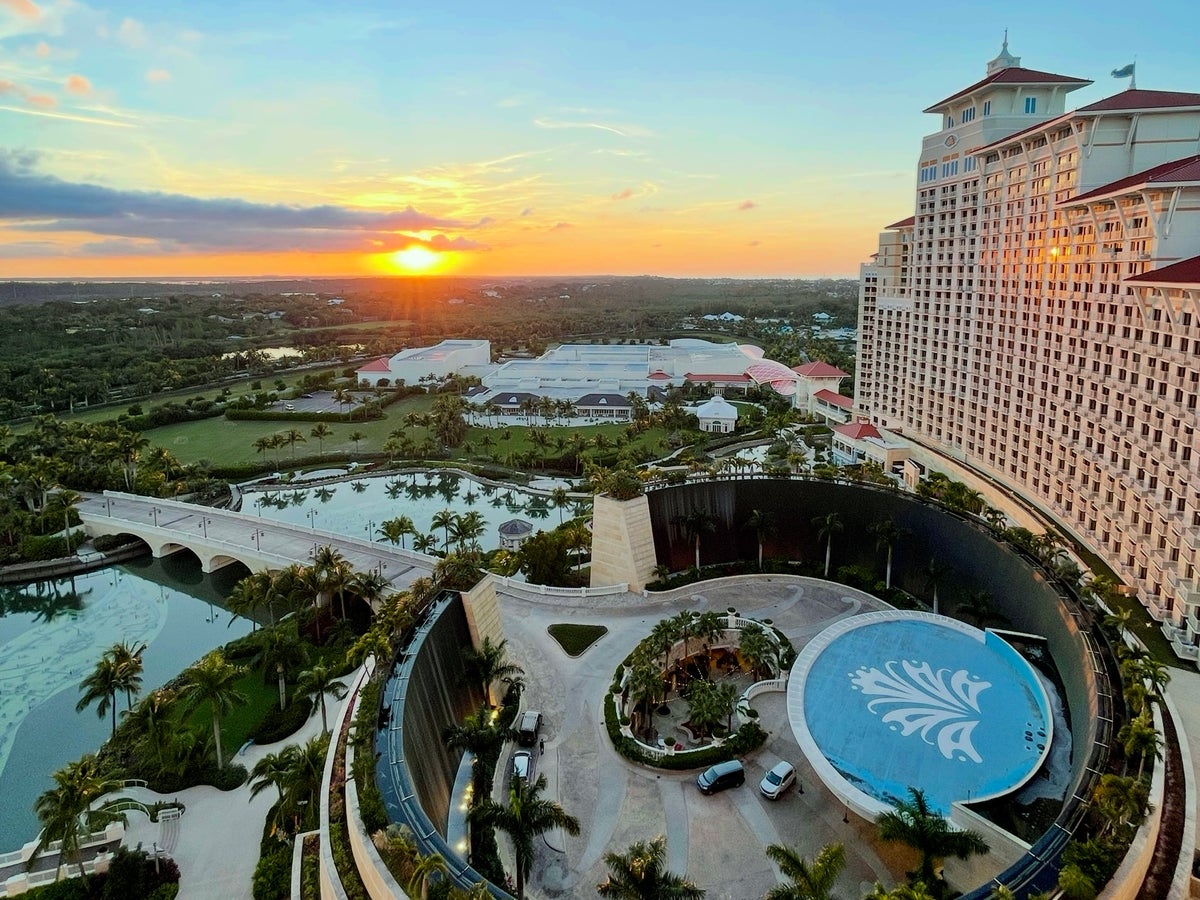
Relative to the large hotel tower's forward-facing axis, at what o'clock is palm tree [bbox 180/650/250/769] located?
The palm tree is roughly at 12 o'clock from the large hotel tower.

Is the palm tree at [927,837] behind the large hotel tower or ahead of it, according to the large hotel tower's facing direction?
ahead

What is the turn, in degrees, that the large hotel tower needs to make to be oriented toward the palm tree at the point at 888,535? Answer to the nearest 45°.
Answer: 0° — it already faces it

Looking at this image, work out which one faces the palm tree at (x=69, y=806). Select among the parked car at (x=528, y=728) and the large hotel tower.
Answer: the large hotel tower

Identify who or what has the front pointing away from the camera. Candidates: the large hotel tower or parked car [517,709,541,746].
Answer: the parked car

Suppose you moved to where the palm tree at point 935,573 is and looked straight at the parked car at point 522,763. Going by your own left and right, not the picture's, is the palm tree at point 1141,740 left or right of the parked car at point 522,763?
left

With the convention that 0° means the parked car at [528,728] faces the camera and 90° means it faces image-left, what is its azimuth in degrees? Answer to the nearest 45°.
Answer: approximately 180°

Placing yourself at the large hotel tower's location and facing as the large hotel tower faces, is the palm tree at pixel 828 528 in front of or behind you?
in front

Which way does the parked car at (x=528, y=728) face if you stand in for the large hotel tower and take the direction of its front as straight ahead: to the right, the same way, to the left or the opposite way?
to the right

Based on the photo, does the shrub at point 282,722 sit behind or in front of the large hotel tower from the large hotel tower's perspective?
in front

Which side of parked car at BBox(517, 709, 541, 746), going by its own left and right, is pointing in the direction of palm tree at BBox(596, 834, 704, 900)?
back

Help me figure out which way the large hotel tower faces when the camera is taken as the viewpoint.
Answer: facing the viewer and to the left of the viewer
